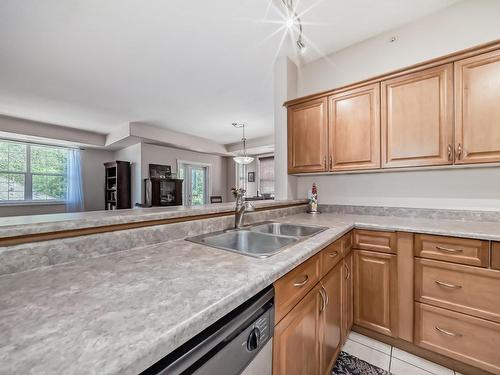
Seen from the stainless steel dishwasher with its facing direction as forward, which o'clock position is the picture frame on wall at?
The picture frame on wall is roughly at 7 o'clock from the stainless steel dishwasher.

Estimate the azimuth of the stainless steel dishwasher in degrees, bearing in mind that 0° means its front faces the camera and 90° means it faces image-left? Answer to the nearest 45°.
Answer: approximately 315°

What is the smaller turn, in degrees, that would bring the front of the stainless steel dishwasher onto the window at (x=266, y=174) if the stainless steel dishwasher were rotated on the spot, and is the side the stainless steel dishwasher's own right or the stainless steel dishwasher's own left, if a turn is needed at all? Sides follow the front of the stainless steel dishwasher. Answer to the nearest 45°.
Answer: approximately 135° to the stainless steel dishwasher's own left

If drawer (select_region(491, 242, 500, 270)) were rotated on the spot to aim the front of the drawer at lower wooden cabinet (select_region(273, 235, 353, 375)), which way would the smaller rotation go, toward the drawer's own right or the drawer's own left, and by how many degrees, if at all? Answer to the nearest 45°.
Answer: approximately 45° to the drawer's own right

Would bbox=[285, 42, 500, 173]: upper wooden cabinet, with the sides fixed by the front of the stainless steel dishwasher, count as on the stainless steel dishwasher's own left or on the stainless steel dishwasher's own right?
on the stainless steel dishwasher's own left

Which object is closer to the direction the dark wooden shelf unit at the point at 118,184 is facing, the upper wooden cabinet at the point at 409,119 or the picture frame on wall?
the upper wooden cabinet

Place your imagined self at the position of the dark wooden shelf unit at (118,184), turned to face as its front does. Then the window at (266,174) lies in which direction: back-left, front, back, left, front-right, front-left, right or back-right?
back-left

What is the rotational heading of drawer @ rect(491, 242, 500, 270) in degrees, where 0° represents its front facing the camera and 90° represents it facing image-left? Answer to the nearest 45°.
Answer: approximately 0°

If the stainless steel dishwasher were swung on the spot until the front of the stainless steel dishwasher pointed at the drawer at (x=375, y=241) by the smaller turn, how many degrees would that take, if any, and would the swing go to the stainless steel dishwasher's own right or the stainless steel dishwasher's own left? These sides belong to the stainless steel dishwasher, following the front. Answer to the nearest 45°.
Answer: approximately 90° to the stainless steel dishwasher's own left

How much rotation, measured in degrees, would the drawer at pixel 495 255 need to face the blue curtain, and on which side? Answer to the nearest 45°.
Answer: approximately 90° to its right

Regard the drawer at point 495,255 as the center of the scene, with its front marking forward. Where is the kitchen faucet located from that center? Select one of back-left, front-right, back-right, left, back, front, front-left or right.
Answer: front-right

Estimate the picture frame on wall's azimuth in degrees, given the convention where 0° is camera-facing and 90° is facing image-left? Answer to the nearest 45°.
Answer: approximately 315°
